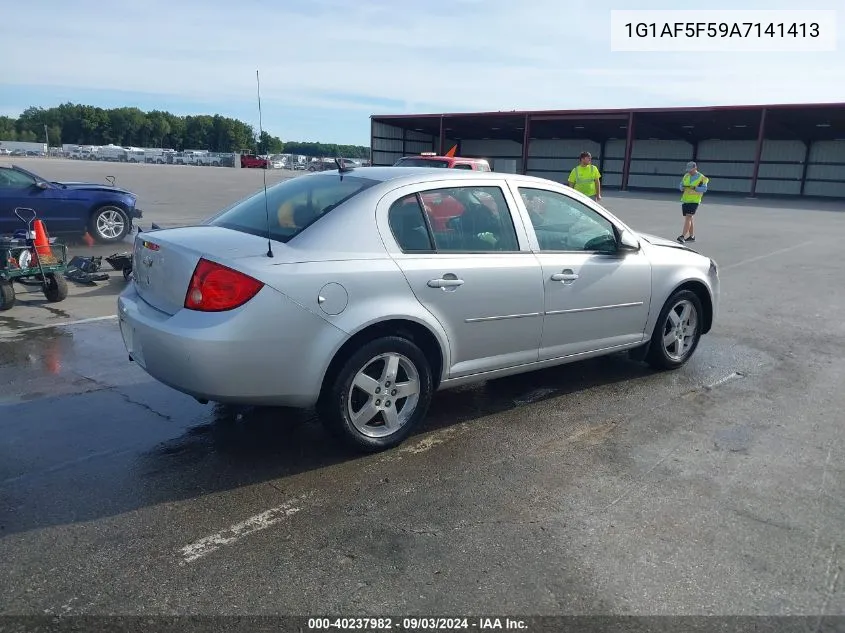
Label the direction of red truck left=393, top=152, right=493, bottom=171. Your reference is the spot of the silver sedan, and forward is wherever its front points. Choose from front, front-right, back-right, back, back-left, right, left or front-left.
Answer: front-left

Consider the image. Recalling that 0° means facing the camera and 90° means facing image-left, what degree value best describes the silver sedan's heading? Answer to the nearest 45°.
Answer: approximately 225°

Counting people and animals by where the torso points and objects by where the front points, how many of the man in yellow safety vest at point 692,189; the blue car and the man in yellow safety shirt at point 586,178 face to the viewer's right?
1

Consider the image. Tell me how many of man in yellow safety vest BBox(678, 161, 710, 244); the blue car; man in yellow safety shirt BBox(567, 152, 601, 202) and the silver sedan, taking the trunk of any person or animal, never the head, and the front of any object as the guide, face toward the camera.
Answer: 2

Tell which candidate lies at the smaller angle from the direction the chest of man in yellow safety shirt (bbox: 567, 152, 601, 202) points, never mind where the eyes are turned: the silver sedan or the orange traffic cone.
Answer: the silver sedan

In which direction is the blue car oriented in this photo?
to the viewer's right

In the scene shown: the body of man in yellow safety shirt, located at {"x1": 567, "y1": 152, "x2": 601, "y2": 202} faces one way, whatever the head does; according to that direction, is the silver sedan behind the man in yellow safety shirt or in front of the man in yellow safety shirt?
in front

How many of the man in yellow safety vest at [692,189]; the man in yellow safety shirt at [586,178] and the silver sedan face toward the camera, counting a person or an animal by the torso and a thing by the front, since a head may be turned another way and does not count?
2

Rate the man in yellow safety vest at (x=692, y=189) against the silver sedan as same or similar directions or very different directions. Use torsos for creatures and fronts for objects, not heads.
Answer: very different directions

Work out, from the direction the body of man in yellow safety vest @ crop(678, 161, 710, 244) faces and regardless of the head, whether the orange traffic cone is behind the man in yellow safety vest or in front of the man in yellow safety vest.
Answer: in front

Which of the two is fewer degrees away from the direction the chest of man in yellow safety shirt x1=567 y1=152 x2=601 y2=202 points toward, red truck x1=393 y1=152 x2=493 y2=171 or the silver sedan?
the silver sedan

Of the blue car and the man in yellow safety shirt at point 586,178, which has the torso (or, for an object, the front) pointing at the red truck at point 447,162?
the blue car
